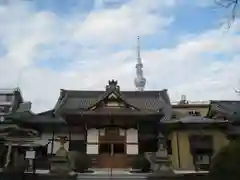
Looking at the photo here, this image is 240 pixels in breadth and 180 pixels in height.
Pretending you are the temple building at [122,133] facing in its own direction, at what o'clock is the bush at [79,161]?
The bush is roughly at 2 o'clock from the temple building.

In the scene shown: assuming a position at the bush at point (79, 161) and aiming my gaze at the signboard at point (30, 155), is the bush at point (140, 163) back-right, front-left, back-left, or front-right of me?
back-right

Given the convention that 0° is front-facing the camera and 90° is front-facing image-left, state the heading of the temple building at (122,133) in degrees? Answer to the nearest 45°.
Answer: approximately 0°

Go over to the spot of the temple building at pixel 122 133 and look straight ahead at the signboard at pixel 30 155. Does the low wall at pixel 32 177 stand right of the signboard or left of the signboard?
left

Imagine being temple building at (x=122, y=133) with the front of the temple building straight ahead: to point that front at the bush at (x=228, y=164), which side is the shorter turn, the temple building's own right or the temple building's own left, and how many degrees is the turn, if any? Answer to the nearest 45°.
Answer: approximately 45° to the temple building's own left

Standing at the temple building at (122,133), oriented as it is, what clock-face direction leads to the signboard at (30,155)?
The signboard is roughly at 3 o'clock from the temple building.

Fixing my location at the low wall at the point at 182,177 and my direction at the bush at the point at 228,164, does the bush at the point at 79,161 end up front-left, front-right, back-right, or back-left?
back-left
